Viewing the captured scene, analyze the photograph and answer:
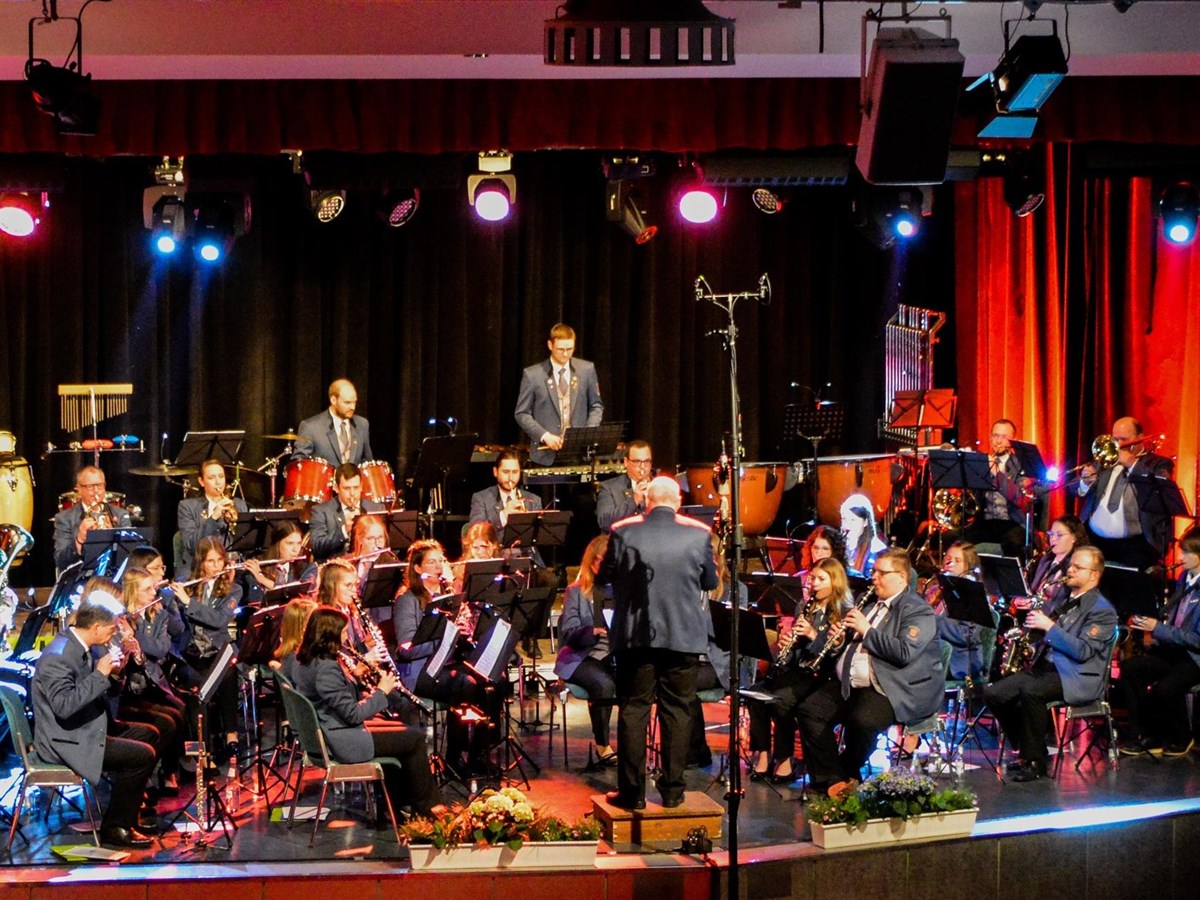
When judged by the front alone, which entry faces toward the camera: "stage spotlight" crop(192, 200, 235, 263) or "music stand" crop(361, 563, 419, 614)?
the stage spotlight

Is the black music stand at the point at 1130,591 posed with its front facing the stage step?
no

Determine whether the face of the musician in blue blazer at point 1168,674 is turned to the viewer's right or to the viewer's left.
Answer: to the viewer's left

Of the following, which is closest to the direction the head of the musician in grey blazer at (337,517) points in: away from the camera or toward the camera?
toward the camera

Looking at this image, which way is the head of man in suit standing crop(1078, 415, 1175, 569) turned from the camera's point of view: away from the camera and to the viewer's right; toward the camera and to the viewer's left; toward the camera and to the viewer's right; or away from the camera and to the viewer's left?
toward the camera and to the viewer's left

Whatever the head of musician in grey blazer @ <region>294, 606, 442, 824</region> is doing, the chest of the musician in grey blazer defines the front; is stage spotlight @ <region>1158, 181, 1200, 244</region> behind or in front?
in front

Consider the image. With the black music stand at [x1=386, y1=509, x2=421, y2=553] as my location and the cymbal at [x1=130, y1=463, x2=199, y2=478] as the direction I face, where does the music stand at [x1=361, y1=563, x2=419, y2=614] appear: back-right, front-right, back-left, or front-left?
back-left

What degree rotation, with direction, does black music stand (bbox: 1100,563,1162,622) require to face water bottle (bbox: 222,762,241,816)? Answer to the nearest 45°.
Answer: approximately 180°

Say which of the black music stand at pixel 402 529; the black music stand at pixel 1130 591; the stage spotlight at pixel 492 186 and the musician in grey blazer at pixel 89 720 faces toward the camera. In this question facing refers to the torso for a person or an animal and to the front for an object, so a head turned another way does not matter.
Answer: the stage spotlight

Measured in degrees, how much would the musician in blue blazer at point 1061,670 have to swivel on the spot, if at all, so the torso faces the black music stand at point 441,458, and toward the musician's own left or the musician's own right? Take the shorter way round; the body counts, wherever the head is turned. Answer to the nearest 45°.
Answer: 0° — they already face it

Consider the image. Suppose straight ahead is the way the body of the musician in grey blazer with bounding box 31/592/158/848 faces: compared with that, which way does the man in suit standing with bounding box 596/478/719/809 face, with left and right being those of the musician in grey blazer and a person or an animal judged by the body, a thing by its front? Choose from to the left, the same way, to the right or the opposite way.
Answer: to the left

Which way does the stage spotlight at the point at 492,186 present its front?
toward the camera

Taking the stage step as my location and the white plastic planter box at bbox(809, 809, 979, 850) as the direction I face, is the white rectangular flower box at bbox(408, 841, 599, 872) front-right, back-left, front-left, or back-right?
back-right

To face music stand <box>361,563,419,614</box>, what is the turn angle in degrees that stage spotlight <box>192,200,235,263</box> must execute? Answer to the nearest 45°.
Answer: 0° — it already faces it

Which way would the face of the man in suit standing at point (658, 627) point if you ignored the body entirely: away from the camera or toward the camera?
away from the camera

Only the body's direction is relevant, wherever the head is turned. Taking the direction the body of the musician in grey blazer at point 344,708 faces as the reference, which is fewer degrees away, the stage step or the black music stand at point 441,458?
the stage step

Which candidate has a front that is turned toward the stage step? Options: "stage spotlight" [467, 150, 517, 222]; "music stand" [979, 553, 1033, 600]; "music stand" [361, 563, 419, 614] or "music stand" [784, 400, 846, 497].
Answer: the stage spotlight
